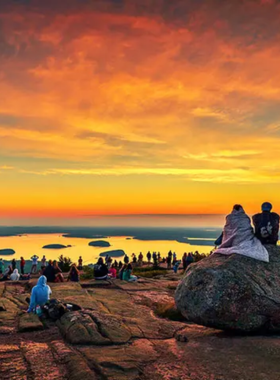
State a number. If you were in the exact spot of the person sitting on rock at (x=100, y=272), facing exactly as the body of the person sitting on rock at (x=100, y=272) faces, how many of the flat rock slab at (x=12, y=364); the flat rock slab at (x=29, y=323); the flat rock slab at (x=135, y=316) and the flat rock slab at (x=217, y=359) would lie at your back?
4

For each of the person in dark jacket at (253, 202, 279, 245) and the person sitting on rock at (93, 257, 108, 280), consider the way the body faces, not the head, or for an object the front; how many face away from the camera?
2

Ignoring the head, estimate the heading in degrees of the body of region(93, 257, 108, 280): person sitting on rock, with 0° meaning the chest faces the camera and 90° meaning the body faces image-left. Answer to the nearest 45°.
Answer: approximately 180°

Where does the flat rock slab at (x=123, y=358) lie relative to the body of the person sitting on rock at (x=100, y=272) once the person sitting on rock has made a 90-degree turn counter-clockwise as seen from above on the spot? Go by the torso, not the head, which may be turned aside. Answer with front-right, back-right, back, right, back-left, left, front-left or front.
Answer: left

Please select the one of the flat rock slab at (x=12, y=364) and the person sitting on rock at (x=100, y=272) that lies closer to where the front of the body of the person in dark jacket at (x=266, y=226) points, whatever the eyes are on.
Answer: the person sitting on rock

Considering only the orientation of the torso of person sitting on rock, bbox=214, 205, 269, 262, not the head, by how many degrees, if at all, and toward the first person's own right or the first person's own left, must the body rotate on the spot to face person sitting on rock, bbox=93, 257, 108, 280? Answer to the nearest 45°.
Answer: approximately 45° to the first person's own left

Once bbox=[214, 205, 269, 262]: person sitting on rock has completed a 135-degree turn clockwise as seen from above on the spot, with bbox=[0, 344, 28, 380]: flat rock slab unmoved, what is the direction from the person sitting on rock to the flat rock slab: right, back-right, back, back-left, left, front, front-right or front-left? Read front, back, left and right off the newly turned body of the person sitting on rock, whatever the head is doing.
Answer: right

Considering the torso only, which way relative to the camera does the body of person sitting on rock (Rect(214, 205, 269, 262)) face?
away from the camera

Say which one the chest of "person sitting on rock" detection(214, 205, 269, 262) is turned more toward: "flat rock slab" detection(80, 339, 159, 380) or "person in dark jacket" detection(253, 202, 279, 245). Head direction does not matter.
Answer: the person in dark jacket

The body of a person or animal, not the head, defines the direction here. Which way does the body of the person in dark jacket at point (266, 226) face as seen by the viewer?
away from the camera

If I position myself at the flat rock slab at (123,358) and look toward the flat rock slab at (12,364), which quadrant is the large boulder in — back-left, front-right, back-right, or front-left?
back-right

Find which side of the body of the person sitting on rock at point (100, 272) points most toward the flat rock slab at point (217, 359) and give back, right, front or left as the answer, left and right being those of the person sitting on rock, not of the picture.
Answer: back

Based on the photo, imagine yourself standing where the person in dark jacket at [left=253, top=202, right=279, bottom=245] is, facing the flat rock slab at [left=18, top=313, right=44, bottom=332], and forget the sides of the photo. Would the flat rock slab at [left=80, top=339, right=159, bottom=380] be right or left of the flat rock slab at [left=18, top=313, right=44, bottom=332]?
left
